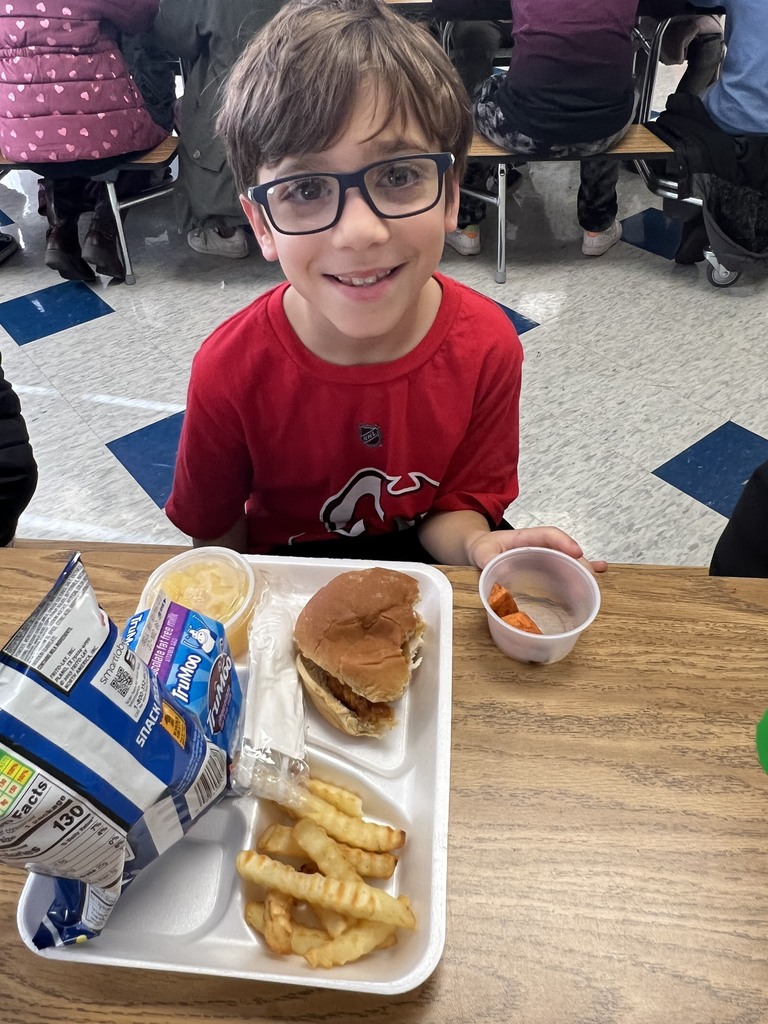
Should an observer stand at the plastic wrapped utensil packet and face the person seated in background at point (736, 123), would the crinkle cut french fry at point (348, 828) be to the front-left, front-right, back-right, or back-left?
back-right

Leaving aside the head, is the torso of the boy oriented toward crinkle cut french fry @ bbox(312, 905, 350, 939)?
yes

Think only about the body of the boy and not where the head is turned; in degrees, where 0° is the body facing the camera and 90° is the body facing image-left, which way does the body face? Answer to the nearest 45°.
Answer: approximately 0°

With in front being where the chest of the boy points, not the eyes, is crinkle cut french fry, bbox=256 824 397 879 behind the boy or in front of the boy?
in front

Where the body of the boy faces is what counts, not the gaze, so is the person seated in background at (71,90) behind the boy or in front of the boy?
behind
